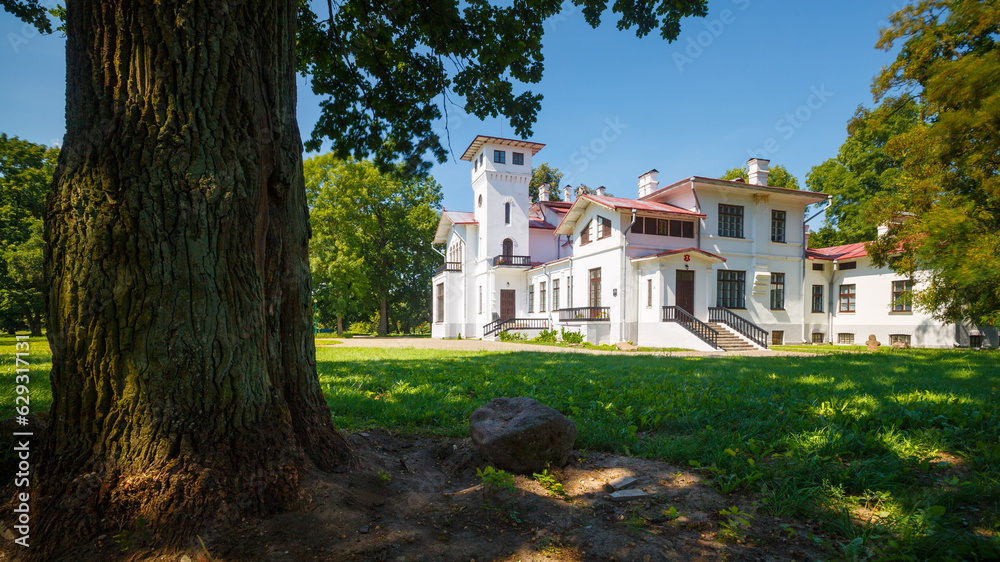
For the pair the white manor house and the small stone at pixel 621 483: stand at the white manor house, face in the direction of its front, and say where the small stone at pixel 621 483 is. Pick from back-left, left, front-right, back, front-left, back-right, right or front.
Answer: front-right

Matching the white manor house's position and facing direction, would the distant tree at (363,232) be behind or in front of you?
behind

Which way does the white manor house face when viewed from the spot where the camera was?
facing the viewer and to the right of the viewer

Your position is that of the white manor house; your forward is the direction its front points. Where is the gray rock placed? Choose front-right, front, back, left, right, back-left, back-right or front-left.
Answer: front-right

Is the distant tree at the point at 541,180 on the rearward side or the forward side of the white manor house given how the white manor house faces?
on the rearward side

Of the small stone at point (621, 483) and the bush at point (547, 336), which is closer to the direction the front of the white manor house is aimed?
the small stone

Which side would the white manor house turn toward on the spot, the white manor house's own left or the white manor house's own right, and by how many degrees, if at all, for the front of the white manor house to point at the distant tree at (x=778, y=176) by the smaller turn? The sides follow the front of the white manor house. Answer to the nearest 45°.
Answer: approximately 135° to the white manor house's own left

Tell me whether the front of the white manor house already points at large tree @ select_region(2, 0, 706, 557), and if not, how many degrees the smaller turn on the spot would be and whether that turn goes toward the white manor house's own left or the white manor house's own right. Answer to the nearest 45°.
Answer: approximately 45° to the white manor house's own right
